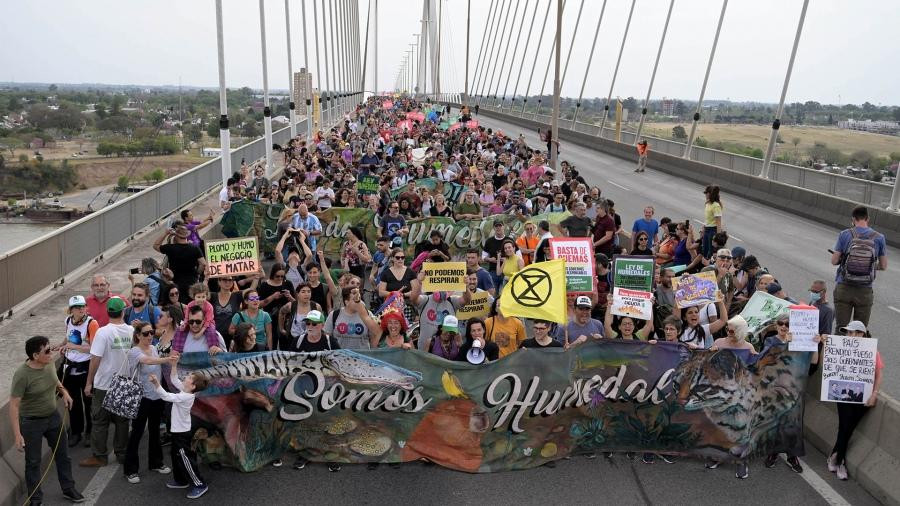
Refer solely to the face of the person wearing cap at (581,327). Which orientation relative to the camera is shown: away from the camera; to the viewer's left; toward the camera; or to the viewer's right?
toward the camera

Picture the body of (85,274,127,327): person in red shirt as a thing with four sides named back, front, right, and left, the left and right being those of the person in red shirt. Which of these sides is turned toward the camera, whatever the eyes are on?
front

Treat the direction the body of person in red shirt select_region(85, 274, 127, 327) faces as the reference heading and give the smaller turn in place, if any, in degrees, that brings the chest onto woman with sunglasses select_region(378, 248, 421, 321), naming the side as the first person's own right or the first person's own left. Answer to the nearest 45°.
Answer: approximately 90° to the first person's own left

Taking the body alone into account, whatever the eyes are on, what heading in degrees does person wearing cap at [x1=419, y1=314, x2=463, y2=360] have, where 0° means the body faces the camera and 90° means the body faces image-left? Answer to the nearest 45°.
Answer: approximately 0°

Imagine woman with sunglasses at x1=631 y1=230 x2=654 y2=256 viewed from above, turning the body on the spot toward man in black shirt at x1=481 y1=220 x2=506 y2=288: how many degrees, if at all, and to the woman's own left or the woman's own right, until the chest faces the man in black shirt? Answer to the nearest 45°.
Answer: approximately 90° to the woman's own right

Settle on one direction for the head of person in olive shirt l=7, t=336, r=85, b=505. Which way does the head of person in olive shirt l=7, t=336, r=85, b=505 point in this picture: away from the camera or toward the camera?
toward the camera

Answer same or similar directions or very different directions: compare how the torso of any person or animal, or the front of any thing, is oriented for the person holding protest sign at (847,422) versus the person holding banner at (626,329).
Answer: same or similar directions

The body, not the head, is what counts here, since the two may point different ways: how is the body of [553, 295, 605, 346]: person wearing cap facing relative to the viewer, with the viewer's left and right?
facing the viewer

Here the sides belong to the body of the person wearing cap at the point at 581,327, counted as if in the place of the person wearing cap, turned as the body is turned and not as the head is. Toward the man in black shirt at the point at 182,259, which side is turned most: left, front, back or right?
right

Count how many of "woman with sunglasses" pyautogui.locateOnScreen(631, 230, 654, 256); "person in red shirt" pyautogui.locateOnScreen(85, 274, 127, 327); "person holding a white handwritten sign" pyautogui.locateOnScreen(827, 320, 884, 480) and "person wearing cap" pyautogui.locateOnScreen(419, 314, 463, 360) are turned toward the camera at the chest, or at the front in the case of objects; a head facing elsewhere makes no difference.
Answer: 4

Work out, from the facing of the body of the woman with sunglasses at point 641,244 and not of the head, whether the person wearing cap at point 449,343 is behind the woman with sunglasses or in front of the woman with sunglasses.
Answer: in front

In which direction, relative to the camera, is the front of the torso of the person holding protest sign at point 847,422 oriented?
toward the camera

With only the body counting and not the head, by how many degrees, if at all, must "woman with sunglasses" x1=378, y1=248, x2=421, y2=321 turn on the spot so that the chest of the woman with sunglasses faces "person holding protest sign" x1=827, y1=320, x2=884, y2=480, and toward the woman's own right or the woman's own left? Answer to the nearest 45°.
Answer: approximately 45° to the woman's own left
